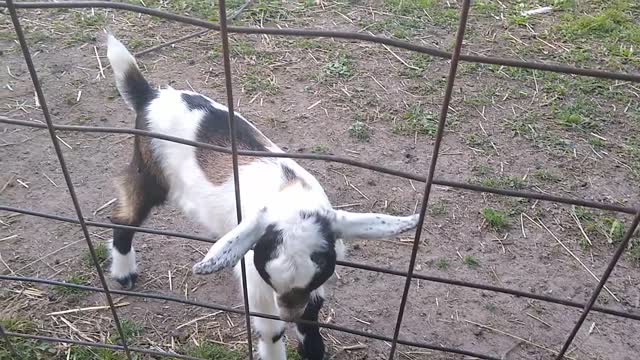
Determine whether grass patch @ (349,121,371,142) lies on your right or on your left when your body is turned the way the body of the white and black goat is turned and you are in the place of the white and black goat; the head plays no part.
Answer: on your left

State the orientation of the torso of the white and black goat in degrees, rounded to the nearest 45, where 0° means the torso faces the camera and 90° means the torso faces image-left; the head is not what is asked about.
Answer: approximately 315°

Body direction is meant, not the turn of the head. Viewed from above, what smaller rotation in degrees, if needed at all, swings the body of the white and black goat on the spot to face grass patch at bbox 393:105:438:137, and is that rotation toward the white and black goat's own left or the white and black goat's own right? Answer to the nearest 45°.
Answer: approximately 90° to the white and black goat's own left

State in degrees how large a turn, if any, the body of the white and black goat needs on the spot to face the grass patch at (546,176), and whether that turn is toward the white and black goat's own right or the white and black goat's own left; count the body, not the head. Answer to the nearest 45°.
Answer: approximately 90° to the white and black goat's own left

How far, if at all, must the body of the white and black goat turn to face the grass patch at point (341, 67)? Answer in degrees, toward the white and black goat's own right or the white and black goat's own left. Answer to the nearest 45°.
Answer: approximately 135° to the white and black goat's own left
